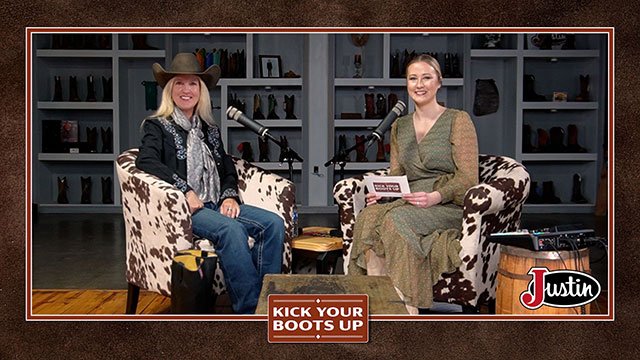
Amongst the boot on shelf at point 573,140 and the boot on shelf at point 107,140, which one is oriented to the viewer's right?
the boot on shelf at point 573,140

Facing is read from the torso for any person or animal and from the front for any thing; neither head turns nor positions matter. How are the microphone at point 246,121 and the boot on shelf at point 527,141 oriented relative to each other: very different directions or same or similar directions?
very different directions

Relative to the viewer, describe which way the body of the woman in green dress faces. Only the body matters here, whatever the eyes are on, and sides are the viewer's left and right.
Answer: facing the viewer and to the left of the viewer

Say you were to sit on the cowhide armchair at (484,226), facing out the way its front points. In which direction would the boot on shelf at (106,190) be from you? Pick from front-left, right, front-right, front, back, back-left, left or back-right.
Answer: front-right

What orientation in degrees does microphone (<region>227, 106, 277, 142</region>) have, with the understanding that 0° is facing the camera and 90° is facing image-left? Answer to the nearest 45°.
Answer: approximately 90°

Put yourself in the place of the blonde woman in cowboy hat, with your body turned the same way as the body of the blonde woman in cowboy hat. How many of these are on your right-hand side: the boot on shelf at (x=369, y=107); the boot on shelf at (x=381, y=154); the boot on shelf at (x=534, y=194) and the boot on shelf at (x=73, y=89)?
1

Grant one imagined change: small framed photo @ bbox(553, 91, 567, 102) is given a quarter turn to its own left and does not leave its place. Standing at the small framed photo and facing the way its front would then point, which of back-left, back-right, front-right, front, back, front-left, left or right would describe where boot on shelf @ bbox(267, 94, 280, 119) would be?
back

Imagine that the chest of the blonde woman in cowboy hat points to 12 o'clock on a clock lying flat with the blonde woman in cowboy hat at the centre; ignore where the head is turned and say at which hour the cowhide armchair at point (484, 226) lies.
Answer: The cowhide armchair is roughly at 11 o'clock from the blonde woman in cowboy hat.

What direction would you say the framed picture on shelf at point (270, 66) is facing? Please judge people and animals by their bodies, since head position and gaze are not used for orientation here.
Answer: toward the camera

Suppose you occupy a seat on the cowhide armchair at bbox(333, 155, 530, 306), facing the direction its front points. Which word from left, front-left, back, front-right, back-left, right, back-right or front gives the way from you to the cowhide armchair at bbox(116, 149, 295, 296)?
front-right
